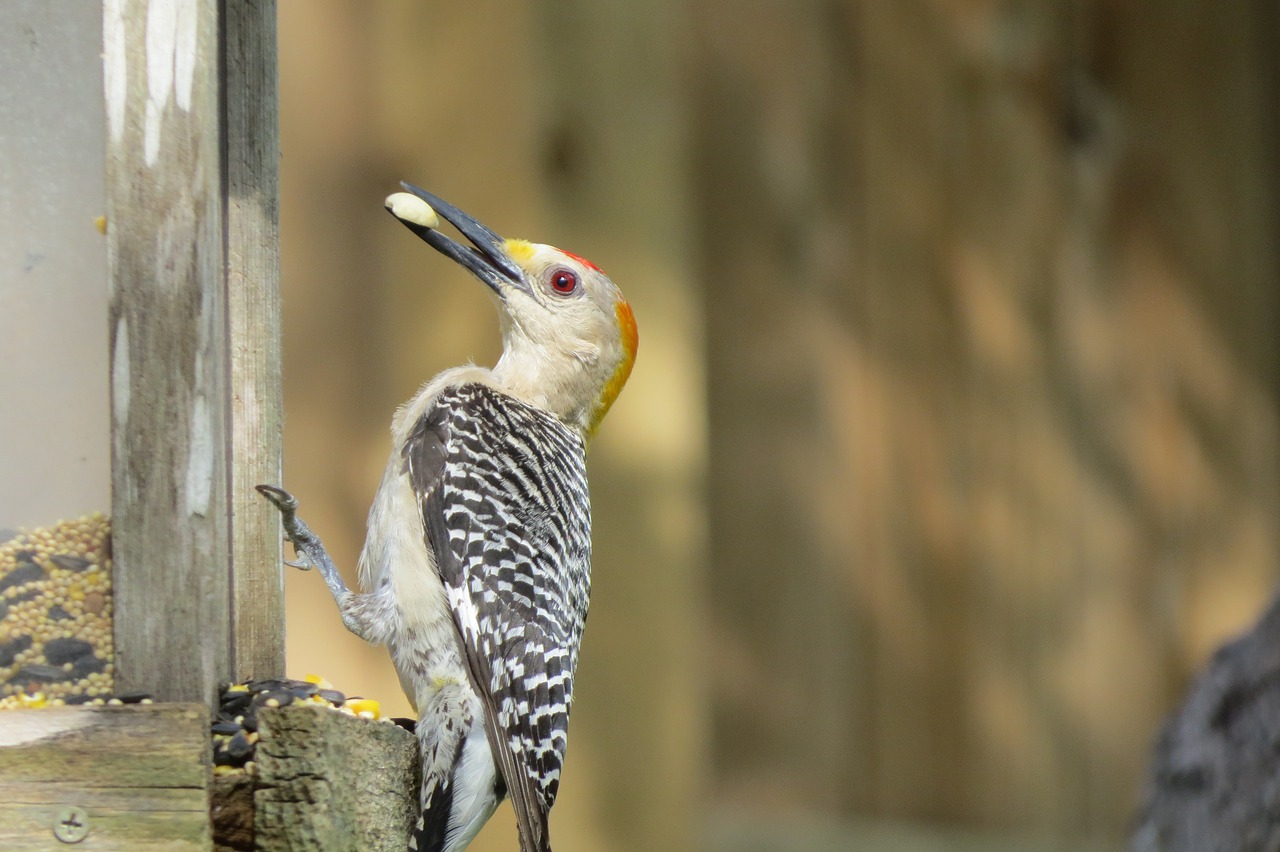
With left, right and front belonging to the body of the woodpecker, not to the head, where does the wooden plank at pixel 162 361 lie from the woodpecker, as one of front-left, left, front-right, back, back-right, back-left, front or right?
front-left

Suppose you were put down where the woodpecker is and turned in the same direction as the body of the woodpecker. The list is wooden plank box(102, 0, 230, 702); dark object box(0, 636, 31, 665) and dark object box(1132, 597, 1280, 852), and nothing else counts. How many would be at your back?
1

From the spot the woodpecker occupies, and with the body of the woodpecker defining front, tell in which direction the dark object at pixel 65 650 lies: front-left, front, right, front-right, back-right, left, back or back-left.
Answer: front-left

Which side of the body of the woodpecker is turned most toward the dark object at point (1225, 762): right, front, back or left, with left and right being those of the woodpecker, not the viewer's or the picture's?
back

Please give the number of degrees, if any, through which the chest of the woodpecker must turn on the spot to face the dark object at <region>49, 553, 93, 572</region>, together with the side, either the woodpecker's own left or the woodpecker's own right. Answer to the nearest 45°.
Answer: approximately 45° to the woodpecker's own left

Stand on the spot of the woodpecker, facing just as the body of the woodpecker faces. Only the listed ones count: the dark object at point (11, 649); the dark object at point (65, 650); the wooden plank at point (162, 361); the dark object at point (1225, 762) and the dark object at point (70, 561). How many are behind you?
1

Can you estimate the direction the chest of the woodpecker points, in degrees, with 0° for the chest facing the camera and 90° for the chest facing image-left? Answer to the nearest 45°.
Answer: approximately 90°

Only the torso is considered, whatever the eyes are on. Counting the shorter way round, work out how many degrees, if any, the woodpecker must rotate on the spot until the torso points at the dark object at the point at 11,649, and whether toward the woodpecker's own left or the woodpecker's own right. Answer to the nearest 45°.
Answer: approximately 45° to the woodpecker's own left
